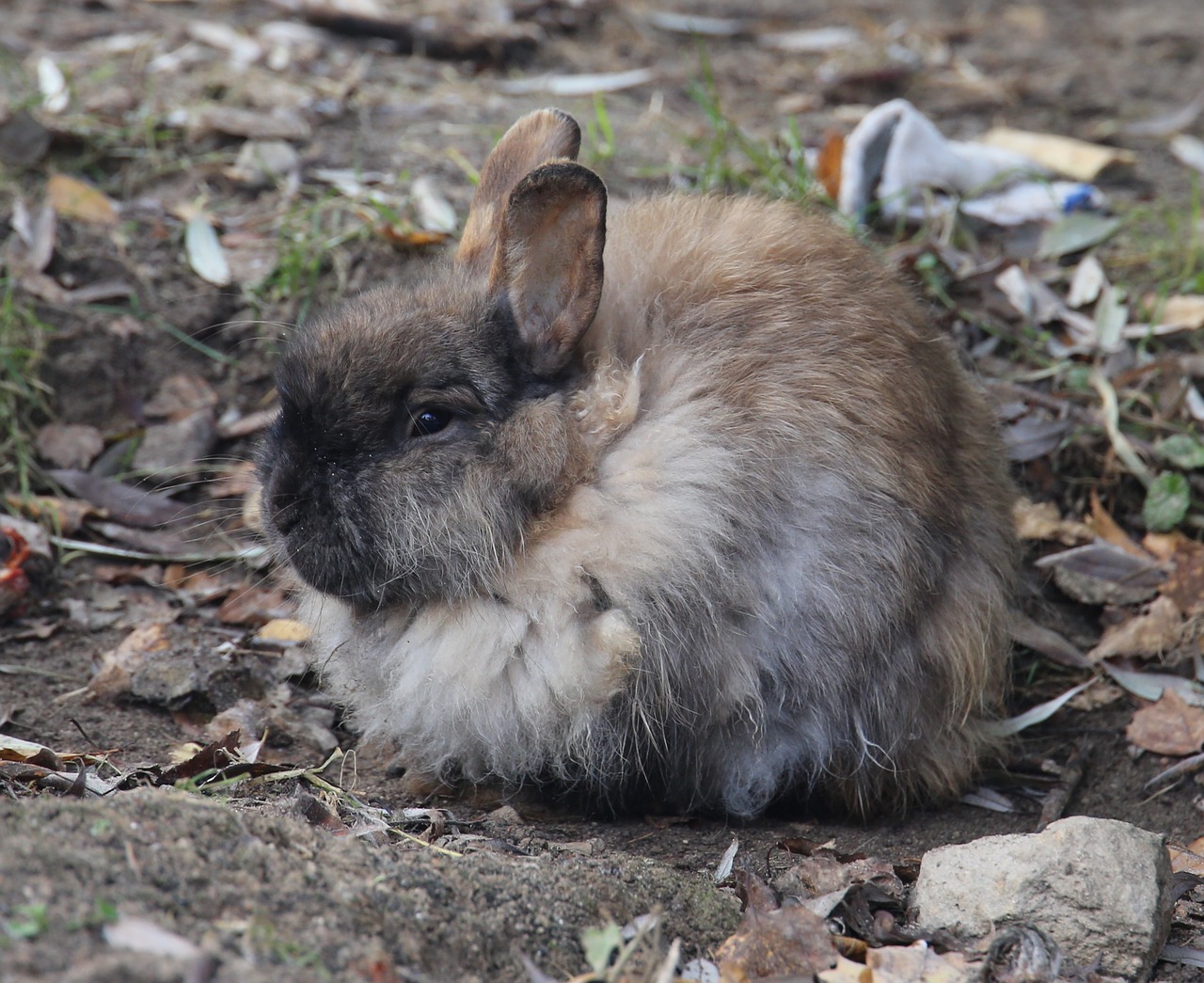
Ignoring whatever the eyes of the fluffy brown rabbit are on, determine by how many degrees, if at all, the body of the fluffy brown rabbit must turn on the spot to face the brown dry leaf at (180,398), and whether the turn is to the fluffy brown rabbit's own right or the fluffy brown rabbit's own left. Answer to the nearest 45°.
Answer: approximately 45° to the fluffy brown rabbit's own right

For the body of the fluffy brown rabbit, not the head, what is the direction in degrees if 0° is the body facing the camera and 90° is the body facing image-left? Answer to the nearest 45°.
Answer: approximately 90°

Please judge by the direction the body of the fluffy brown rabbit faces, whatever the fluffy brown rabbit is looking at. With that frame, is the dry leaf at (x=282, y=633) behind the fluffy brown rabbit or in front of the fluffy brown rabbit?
in front

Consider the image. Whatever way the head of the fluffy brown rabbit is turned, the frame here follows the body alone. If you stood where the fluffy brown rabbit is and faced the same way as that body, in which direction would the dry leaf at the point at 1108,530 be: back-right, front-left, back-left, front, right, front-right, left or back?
back-right

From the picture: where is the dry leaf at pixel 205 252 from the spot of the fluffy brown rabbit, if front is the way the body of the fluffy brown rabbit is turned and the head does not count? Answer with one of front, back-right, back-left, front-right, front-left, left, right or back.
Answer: front-right

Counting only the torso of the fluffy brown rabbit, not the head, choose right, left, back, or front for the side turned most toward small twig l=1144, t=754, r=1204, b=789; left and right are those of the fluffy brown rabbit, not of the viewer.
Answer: back

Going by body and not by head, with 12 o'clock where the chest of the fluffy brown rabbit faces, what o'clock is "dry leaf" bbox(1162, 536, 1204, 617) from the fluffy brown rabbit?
The dry leaf is roughly at 5 o'clock from the fluffy brown rabbit.

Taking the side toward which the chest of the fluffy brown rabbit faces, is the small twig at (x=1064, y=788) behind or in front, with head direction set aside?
behind

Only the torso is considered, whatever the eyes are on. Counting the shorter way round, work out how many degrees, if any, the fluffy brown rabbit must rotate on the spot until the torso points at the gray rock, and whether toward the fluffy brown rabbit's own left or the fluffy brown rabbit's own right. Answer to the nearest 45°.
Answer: approximately 135° to the fluffy brown rabbit's own left

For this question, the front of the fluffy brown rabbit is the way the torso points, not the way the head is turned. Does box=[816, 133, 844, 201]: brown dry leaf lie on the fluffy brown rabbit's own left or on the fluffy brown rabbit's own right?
on the fluffy brown rabbit's own right

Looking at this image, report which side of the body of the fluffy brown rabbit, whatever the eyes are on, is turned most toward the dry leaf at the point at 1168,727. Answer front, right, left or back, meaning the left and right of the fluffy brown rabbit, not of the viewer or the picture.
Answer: back
